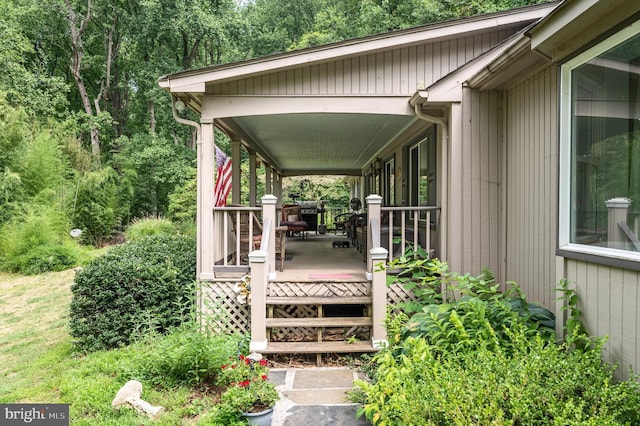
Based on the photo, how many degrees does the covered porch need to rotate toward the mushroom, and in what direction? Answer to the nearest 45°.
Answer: approximately 45° to its right

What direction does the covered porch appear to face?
toward the camera

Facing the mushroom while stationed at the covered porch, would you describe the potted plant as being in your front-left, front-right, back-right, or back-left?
front-left

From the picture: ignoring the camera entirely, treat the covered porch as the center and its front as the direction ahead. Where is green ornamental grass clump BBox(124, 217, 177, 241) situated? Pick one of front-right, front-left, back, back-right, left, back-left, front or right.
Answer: back-right

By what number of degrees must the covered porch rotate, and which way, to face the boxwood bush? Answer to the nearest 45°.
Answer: approximately 90° to its right
